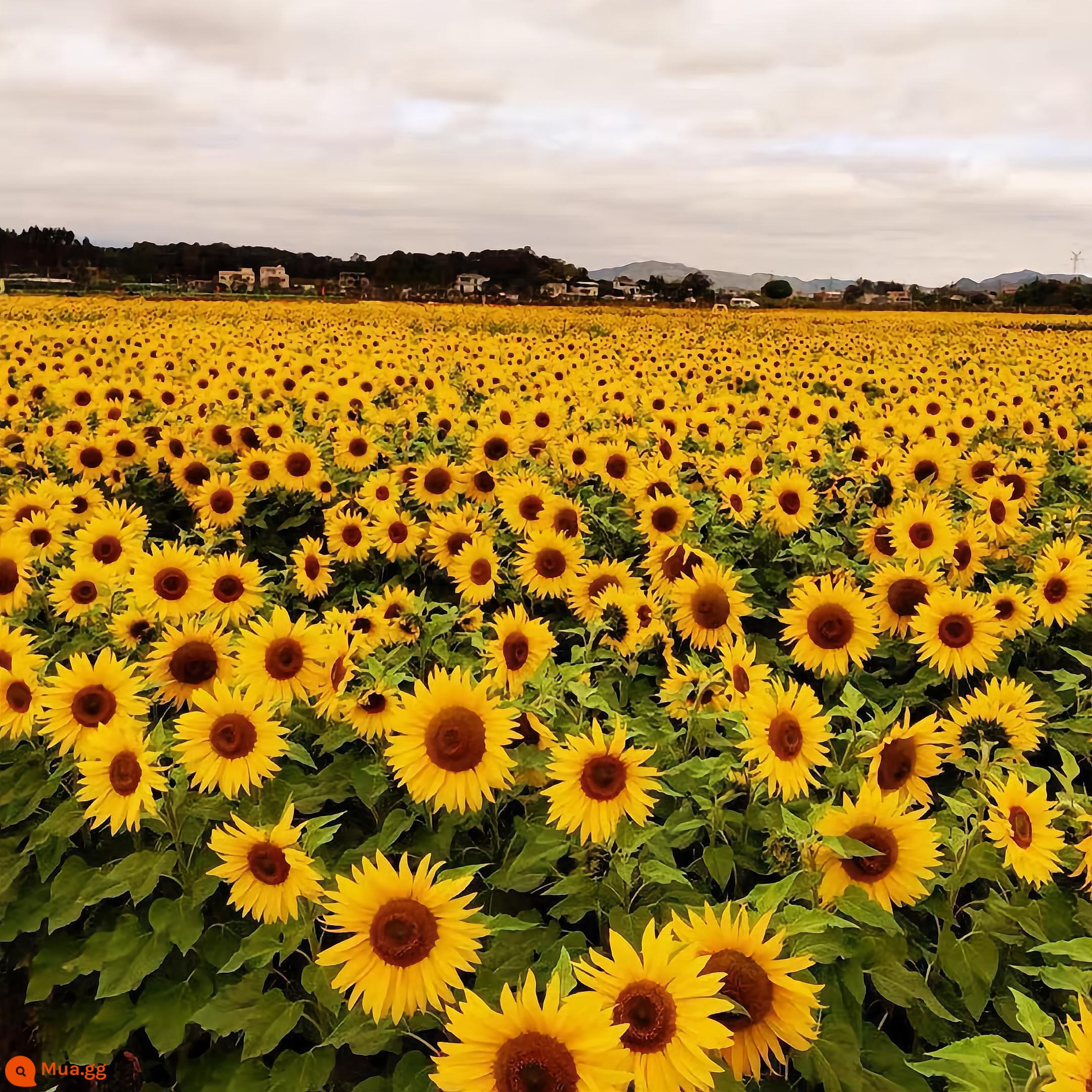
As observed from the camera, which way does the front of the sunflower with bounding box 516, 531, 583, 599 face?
facing the viewer

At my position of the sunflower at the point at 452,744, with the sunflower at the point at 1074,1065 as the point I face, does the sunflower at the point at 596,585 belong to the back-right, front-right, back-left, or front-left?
back-left

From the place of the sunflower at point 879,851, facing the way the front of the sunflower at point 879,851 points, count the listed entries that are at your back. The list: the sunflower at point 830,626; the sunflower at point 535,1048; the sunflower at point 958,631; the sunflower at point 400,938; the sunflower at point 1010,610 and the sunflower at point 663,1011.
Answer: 3

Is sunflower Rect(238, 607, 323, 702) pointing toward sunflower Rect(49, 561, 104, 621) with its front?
no

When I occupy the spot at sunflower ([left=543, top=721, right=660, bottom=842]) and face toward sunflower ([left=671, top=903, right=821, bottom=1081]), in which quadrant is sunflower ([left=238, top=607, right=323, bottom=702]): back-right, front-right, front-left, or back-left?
back-right

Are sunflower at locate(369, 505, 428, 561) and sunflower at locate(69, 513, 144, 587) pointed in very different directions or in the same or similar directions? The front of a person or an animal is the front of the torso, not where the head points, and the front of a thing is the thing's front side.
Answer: same or similar directions

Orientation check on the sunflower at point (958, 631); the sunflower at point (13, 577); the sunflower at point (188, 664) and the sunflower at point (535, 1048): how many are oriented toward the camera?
4

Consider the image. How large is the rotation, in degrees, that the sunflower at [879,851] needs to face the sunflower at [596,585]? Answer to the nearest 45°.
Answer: approximately 135° to its right

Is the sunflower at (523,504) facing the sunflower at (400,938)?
yes

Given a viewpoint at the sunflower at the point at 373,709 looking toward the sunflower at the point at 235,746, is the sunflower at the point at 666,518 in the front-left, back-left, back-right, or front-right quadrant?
back-right

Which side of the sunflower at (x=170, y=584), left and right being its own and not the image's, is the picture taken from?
front

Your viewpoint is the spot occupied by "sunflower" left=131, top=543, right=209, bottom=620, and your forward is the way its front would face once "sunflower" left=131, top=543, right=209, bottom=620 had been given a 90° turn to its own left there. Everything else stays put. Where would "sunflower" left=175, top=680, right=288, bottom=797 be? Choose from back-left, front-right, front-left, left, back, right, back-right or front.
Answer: right

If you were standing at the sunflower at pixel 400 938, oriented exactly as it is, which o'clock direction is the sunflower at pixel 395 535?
the sunflower at pixel 395 535 is roughly at 6 o'clock from the sunflower at pixel 400 938.

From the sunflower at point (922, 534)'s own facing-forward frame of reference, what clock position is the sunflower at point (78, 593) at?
the sunflower at point (78, 593) is roughly at 2 o'clock from the sunflower at point (922, 534).

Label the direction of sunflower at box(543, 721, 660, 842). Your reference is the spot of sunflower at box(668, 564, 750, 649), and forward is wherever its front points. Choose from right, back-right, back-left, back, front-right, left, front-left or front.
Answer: front

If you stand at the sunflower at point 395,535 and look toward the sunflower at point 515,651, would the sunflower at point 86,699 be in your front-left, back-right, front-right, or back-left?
front-right

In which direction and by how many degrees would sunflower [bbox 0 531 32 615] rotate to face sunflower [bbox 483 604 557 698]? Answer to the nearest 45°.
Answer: approximately 45° to its left

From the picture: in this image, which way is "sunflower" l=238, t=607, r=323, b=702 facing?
toward the camera

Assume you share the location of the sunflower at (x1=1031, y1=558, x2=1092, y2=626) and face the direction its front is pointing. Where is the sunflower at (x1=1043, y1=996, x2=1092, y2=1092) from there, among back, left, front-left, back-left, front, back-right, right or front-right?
front
